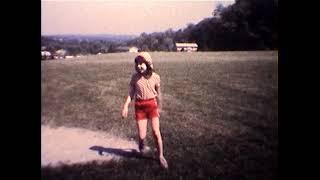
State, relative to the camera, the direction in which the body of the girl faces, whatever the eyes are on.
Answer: toward the camera
